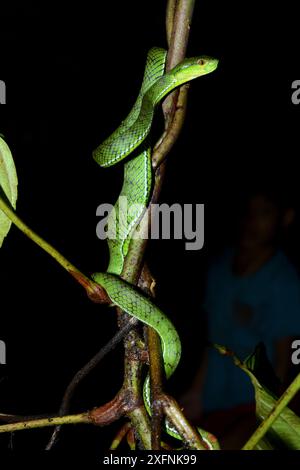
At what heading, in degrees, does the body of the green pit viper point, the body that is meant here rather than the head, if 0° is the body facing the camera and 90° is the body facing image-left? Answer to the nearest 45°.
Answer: approximately 270°

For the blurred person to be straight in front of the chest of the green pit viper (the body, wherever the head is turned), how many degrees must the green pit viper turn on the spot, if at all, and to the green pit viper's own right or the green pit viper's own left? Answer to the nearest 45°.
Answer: approximately 90° to the green pit viper's own left
